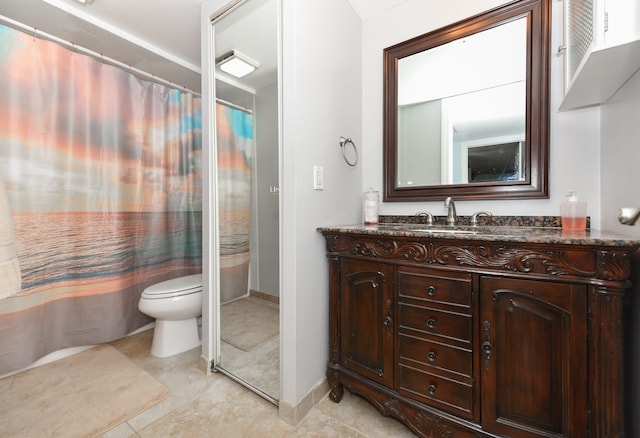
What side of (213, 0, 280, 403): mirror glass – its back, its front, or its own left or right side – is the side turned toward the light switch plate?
left

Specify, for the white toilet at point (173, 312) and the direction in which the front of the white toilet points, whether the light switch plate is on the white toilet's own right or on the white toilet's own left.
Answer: on the white toilet's own left

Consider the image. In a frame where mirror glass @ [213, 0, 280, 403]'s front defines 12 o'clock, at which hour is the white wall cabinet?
The white wall cabinet is roughly at 9 o'clock from the mirror glass.

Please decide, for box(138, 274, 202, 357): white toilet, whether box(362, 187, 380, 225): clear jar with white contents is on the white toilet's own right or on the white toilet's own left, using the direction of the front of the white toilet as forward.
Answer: on the white toilet's own left

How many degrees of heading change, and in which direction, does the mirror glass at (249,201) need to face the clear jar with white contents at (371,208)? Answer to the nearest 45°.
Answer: approximately 135° to its left
